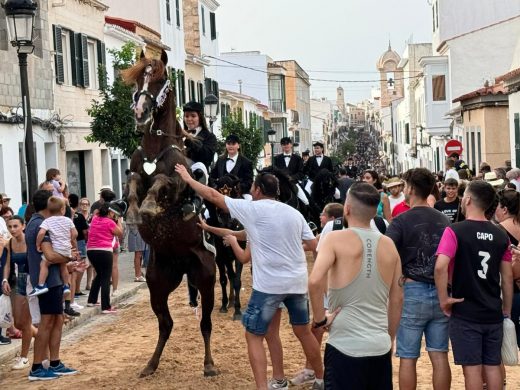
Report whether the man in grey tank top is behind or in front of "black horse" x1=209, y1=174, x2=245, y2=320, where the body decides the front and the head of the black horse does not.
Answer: in front

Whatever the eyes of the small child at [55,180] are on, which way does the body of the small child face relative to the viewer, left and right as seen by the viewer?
facing to the right of the viewer

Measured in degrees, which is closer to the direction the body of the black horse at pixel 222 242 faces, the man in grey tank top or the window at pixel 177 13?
the man in grey tank top

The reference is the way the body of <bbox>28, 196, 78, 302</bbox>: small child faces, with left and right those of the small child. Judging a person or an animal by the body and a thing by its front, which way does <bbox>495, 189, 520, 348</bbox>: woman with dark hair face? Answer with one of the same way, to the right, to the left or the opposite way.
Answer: to the left

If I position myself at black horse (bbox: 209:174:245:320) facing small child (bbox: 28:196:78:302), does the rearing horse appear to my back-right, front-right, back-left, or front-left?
front-left

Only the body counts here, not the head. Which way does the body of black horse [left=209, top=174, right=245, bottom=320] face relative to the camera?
toward the camera

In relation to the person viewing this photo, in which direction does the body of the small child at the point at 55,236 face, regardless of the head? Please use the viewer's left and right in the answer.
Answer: facing away from the viewer and to the right of the viewer

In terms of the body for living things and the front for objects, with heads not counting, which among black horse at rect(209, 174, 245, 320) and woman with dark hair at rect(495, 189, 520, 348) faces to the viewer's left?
the woman with dark hair

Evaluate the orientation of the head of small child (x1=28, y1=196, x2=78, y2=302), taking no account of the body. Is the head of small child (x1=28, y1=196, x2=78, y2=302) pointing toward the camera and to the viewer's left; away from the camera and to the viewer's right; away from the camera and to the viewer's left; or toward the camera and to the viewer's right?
away from the camera and to the viewer's right

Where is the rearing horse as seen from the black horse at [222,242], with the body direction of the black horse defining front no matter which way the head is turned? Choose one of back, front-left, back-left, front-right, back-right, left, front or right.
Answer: front

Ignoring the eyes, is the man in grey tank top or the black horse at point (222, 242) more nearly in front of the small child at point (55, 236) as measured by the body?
the black horse

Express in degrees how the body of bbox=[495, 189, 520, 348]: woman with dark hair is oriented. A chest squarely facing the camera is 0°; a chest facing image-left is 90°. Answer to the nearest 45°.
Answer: approximately 90°

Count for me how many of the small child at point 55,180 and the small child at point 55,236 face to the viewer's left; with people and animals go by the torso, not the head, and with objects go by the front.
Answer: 0

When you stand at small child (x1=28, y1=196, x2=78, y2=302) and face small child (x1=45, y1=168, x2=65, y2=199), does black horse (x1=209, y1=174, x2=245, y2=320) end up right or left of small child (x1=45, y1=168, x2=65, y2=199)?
right
